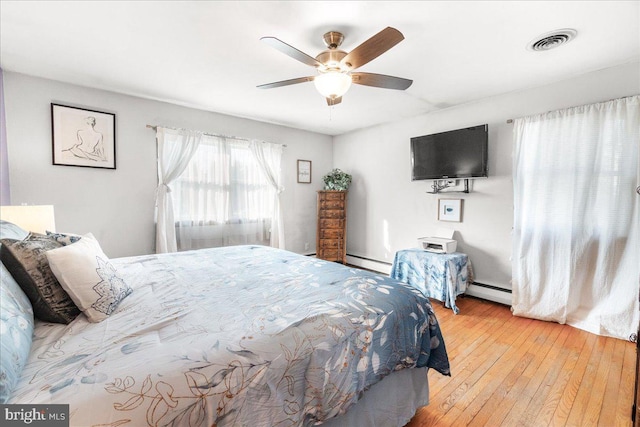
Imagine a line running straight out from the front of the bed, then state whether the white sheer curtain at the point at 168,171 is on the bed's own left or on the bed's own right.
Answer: on the bed's own left

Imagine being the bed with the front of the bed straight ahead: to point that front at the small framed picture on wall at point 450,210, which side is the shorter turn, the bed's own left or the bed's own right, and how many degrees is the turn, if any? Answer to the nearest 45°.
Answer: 0° — it already faces it

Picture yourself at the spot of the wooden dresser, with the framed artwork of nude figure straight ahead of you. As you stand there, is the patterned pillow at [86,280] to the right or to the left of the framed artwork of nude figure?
left

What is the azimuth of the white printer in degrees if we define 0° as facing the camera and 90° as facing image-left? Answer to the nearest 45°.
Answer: approximately 45°
